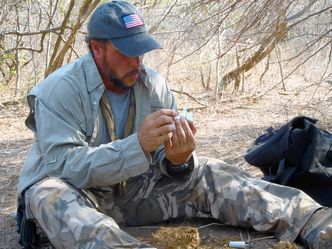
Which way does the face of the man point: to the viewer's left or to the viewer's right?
to the viewer's right

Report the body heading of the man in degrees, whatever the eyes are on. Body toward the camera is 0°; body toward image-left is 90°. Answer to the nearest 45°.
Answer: approximately 315°
